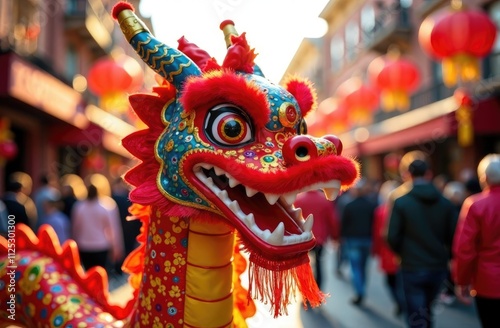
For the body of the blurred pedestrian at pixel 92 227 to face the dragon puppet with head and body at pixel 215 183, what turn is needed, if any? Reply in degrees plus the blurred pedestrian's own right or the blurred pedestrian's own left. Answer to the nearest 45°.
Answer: approximately 180°

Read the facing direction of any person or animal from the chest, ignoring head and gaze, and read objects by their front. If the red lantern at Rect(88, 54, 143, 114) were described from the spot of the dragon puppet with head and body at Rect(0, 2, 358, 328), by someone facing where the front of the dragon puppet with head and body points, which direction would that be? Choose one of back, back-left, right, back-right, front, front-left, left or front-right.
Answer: back-left

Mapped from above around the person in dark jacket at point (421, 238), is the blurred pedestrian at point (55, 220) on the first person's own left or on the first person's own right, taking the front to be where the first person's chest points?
on the first person's own left

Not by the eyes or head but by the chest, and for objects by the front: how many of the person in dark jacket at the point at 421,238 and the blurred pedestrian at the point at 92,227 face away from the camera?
2

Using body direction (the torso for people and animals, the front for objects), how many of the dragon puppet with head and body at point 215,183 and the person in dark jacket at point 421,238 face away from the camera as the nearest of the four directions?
1

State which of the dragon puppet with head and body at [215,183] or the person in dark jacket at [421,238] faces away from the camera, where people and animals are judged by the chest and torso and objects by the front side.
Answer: the person in dark jacket

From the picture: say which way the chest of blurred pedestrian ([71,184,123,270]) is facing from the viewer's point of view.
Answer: away from the camera

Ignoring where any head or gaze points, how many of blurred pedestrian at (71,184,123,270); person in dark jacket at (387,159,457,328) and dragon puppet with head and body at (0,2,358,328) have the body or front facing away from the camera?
2

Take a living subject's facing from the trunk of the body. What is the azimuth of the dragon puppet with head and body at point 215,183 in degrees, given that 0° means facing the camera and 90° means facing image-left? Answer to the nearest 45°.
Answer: approximately 315°

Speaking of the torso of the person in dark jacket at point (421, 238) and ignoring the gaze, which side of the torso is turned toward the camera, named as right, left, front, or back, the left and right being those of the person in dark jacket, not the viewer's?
back
